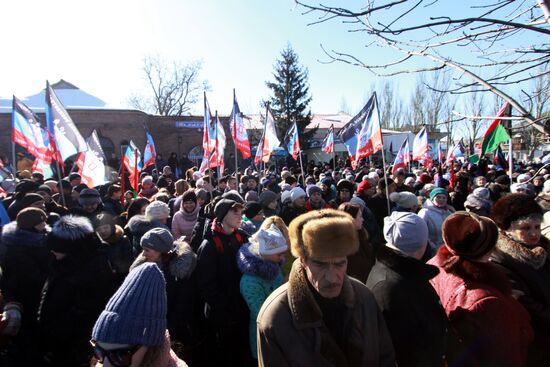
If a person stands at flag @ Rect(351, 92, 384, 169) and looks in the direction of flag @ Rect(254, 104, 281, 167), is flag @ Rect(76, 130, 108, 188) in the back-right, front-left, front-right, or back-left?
front-left

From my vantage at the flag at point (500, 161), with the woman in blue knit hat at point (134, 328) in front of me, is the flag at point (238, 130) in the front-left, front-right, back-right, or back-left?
front-right

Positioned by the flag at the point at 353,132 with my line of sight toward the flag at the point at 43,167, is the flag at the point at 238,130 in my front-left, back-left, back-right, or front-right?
front-right

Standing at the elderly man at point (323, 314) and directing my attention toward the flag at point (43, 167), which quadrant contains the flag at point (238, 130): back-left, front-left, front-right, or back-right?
front-right

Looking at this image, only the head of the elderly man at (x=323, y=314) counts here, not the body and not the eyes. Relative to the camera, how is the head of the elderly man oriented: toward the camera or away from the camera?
toward the camera

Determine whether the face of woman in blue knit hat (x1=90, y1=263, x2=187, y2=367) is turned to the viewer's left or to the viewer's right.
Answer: to the viewer's left
